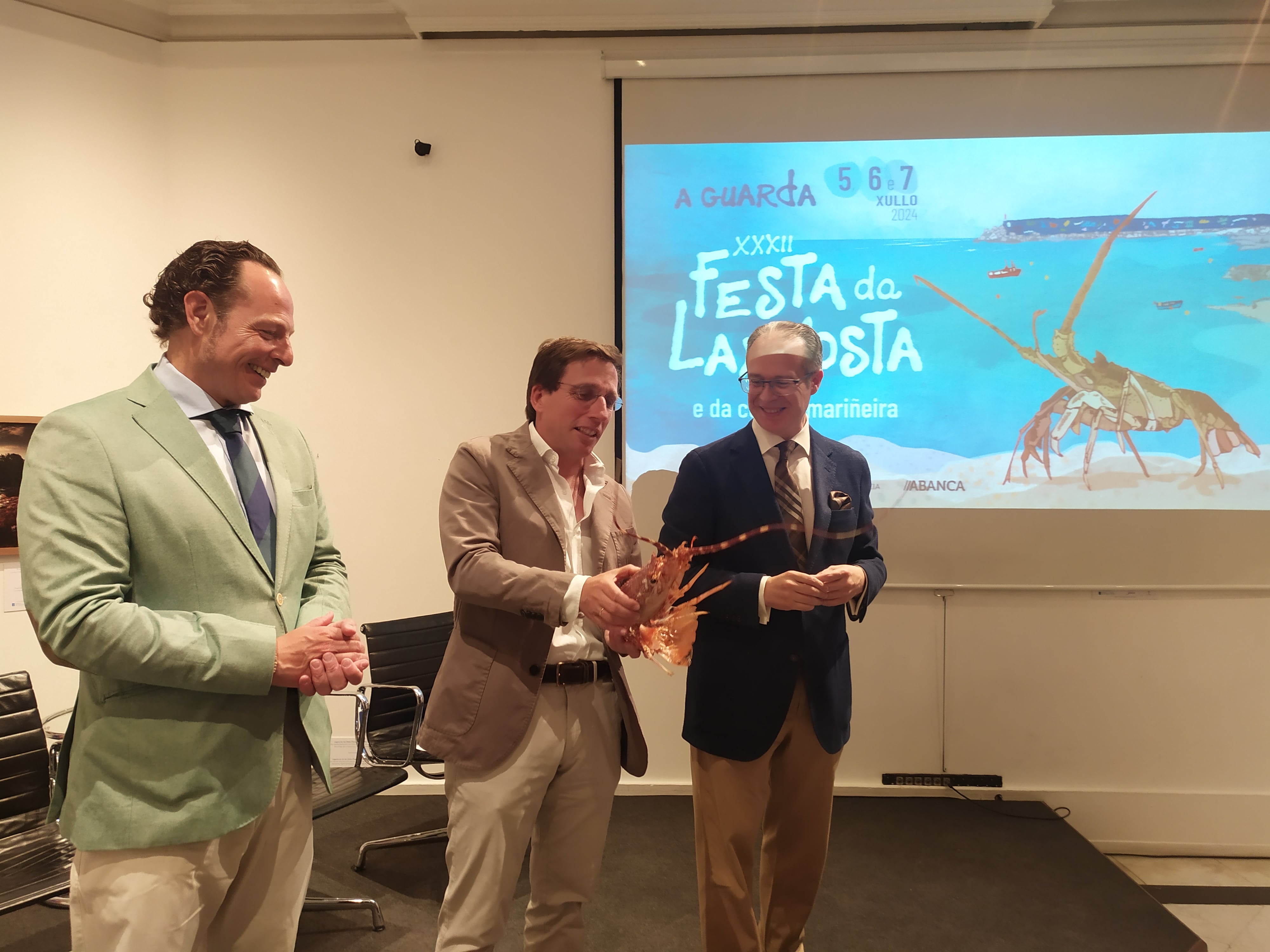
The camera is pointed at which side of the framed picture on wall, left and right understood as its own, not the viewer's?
front

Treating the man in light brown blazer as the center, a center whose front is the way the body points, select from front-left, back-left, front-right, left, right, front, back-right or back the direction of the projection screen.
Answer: left

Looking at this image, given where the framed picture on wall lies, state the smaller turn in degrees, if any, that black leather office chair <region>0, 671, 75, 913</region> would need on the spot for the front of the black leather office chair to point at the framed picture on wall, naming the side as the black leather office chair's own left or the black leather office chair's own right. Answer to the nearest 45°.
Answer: approximately 135° to the black leather office chair's own left

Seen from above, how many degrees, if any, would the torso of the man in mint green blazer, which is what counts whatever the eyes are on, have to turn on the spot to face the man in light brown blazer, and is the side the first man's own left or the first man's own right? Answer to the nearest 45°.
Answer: approximately 45° to the first man's own left

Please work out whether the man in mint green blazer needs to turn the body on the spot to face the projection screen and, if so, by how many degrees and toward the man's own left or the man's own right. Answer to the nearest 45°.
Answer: approximately 45° to the man's own left

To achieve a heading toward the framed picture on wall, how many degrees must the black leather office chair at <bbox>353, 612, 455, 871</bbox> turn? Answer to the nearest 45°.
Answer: approximately 135° to its right

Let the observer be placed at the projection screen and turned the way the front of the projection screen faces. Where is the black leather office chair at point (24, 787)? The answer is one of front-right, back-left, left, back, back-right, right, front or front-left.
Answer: front-right

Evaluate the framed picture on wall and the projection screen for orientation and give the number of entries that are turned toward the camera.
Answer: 2

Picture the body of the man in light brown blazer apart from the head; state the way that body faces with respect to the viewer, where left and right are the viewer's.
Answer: facing the viewer and to the right of the viewer

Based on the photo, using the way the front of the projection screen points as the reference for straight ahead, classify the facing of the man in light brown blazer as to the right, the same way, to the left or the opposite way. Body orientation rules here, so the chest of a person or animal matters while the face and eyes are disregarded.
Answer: to the left

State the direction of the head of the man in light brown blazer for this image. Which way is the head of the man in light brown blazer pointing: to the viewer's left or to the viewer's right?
to the viewer's right

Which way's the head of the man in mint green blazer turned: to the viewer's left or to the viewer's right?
to the viewer's right

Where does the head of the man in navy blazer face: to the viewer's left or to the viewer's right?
to the viewer's left

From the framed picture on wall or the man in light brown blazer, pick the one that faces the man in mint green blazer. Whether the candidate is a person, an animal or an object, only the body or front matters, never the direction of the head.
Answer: the framed picture on wall

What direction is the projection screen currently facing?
toward the camera

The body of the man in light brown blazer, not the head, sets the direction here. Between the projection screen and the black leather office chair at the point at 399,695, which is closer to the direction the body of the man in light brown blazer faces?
the projection screen

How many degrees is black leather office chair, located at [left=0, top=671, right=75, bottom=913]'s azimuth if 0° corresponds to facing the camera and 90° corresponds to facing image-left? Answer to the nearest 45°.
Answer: approximately 315°
